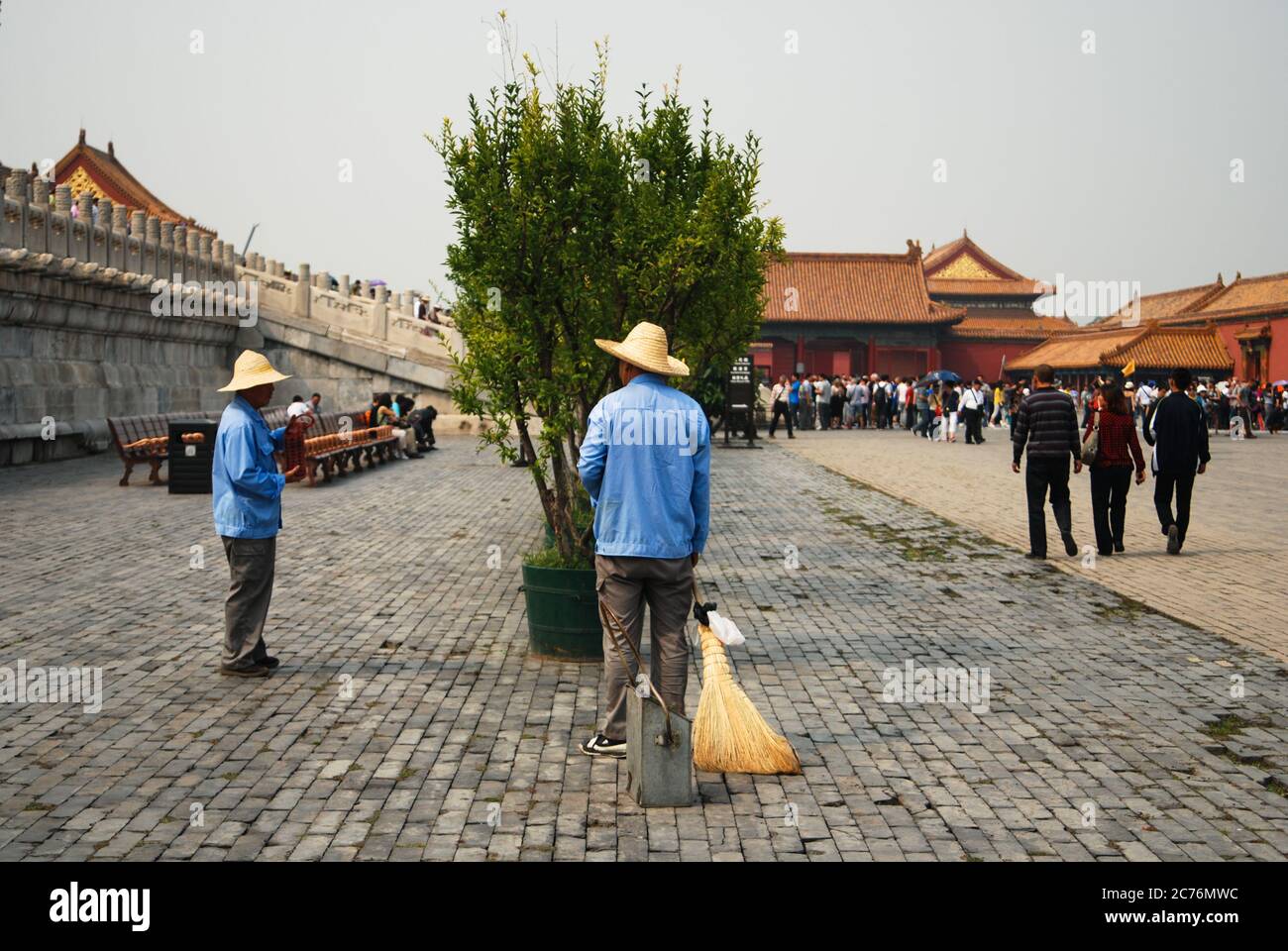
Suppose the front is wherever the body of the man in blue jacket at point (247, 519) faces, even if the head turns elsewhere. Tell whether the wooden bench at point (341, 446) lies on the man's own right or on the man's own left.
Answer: on the man's own left

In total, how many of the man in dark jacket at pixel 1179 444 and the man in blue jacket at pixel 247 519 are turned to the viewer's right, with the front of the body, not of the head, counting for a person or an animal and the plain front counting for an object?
1

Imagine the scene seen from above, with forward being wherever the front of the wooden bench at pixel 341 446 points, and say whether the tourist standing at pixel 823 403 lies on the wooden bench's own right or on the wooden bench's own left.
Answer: on the wooden bench's own left

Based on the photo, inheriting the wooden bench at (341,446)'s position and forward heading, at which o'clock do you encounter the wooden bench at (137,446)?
the wooden bench at (137,446) is roughly at 3 o'clock from the wooden bench at (341,446).

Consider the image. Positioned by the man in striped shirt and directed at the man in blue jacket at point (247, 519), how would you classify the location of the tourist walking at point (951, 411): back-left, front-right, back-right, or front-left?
back-right

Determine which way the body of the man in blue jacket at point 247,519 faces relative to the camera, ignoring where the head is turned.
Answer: to the viewer's right

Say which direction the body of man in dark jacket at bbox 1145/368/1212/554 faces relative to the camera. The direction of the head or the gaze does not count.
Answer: away from the camera

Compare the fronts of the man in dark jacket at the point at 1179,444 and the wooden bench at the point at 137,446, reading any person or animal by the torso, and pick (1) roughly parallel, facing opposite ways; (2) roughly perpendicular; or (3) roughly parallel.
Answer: roughly perpendicular

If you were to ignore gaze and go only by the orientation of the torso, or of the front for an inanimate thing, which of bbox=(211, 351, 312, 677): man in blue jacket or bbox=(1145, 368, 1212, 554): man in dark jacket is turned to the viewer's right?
the man in blue jacket

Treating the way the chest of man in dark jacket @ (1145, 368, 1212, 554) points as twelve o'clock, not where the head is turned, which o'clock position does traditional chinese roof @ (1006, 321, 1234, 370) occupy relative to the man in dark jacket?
The traditional chinese roof is roughly at 12 o'clock from the man in dark jacket.

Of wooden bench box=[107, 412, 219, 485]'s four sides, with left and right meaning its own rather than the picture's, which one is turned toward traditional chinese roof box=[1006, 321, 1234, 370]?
left

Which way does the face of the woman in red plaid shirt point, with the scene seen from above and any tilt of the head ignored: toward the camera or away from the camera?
away from the camera

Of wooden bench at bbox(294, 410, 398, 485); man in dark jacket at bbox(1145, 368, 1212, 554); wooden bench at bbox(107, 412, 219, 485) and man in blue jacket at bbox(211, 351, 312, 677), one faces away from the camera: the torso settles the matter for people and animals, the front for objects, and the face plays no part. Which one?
the man in dark jacket

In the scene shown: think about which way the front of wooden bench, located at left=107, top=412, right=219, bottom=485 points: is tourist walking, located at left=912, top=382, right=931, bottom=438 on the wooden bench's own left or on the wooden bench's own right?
on the wooden bench's own left

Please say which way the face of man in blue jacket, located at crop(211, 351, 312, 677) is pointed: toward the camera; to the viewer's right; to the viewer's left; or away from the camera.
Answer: to the viewer's right
